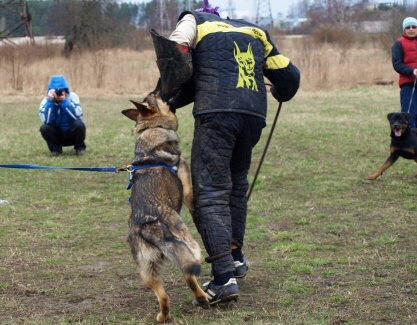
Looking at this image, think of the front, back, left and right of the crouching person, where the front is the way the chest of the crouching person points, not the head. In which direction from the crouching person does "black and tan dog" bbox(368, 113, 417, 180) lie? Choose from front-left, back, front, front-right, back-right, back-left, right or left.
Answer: front-left

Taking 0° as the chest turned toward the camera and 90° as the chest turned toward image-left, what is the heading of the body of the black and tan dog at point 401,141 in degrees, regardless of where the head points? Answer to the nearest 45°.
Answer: approximately 45°

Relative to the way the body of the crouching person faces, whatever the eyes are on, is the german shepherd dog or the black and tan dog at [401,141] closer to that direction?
the german shepherd dog

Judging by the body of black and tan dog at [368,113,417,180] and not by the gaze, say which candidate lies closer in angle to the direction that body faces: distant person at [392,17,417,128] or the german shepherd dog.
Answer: the german shepherd dog

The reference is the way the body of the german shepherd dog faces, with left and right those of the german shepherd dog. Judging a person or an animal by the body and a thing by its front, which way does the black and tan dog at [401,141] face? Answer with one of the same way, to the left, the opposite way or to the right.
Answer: the opposite way

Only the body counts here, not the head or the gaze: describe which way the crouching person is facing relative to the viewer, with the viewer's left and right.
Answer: facing the viewer

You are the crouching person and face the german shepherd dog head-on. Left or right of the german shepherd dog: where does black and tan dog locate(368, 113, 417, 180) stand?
left

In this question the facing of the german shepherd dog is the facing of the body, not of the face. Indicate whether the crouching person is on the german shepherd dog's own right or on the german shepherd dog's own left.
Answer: on the german shepherd dog's own left

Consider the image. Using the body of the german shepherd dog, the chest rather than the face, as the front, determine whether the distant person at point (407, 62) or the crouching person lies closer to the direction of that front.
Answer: the distant person

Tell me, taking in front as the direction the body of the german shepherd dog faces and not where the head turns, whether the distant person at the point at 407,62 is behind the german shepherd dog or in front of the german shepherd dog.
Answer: in front

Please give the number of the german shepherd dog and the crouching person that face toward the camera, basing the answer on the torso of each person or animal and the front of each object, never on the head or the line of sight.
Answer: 1

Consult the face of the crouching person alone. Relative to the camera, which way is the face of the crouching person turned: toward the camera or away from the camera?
toward the camera

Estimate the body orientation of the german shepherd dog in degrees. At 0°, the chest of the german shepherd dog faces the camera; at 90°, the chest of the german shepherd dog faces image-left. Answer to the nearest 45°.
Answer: approximately 225°

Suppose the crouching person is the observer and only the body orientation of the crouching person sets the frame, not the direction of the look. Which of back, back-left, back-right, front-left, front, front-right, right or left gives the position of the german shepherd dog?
front

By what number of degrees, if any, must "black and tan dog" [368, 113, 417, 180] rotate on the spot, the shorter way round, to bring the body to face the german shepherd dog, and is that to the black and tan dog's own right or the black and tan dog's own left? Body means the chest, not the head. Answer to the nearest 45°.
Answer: approximately 45° to the black and tan dog's own left
